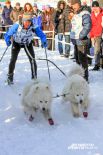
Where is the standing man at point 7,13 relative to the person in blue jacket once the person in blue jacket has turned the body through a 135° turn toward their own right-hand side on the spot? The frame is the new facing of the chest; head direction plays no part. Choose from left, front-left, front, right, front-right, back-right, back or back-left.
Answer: front-right

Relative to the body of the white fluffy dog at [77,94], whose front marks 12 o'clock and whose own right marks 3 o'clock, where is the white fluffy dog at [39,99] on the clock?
the white fluffy dog at [39,99] is roughly at 2 o'clock from the white fluffy dog at [77,94].

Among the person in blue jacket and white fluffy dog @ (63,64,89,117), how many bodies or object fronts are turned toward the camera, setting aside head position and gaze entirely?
2

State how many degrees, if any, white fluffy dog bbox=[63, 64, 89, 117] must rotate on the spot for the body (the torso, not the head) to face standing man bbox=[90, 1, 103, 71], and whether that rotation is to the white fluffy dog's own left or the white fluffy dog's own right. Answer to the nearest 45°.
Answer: approximately 180°

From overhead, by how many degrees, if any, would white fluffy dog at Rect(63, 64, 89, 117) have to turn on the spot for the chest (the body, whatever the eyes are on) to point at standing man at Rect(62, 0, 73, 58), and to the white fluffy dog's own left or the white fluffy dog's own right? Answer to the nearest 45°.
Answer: approximately 180°

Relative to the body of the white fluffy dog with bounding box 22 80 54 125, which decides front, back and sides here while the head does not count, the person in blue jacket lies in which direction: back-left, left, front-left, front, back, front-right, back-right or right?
back-left

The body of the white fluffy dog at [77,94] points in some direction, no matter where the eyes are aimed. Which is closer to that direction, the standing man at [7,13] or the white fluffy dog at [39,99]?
the white fluffy dog

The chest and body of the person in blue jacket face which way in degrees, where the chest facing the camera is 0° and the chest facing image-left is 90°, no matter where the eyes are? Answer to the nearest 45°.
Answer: approximately 0°

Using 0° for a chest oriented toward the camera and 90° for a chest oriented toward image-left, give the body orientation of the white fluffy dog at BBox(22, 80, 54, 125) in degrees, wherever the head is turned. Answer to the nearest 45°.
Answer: approximately 315°

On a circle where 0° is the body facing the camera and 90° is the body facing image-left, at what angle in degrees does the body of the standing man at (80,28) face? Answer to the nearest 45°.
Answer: approximately 45°
